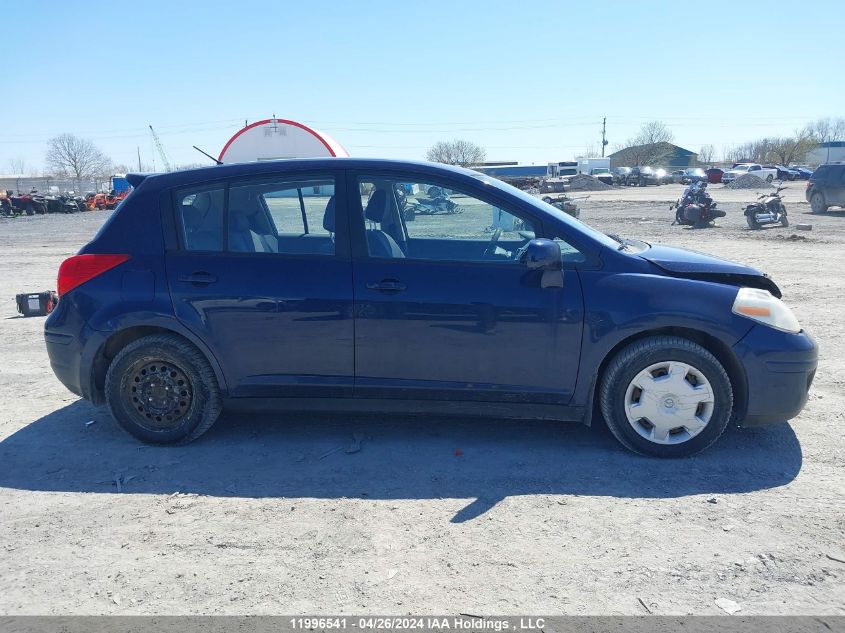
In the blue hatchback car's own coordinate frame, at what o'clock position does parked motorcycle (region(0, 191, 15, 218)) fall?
The parked motorcycle is roughly at 8 o'clock from the blue hatchback car.

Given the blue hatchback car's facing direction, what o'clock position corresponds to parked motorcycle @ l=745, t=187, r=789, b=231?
The parked motorcycle is roughly at 10 o'clock from the blue hatchback car.

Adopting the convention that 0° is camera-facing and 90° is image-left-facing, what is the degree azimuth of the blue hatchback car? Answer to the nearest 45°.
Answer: approximately 270°

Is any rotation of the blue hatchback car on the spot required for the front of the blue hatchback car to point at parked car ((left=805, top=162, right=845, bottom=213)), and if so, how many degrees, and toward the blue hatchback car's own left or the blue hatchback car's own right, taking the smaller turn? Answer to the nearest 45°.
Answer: approximately 45° to the blue hatchback car's own left

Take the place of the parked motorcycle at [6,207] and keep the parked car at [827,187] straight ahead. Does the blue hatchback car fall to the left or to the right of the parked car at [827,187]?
right
